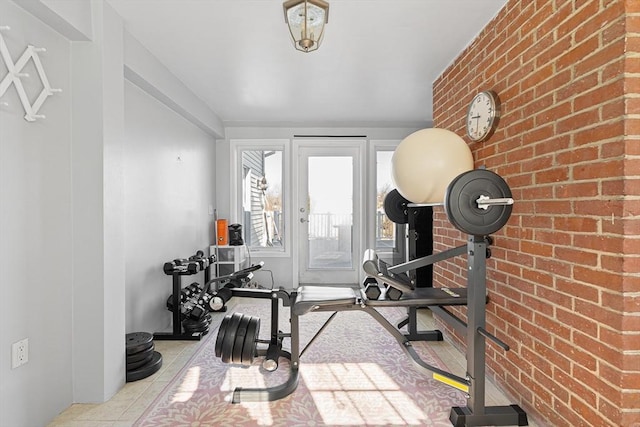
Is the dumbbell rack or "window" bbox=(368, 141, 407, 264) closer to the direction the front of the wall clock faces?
the dumbbell rack

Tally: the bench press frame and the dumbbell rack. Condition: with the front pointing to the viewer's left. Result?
1

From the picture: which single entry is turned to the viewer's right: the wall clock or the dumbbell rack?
the dumbbell rack

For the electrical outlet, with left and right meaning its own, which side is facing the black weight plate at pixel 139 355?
left

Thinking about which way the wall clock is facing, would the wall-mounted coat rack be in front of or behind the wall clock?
in front

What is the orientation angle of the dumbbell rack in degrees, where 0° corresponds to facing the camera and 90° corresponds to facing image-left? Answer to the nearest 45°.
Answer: approximately 270°

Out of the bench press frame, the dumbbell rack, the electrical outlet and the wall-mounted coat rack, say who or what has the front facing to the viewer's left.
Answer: the bench press frame

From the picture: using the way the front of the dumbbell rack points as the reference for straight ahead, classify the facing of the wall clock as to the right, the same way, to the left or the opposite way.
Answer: the opposite way

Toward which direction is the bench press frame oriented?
to the viewer's left

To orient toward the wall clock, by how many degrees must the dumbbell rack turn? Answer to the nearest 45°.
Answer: approximately 45° to its right

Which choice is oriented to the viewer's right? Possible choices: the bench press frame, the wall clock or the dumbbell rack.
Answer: the dumbbell rack

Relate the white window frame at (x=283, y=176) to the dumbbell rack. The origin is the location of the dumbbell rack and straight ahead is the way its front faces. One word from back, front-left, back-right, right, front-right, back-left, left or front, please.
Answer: front-left

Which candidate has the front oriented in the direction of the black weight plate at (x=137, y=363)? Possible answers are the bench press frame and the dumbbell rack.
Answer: the bench press frame

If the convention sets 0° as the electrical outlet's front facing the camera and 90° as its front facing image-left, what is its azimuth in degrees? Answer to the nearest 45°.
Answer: approximately 315°

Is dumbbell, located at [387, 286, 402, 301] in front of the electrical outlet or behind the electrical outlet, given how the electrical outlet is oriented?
in front

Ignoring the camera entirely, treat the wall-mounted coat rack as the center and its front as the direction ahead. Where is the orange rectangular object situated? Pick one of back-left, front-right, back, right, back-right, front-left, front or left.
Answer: left

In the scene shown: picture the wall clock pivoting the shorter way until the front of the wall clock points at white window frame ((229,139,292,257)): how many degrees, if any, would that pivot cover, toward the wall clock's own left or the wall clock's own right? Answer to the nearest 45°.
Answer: approximately 90° to the wall clock's own right

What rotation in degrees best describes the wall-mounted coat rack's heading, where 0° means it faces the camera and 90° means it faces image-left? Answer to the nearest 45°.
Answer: approximately 315°
